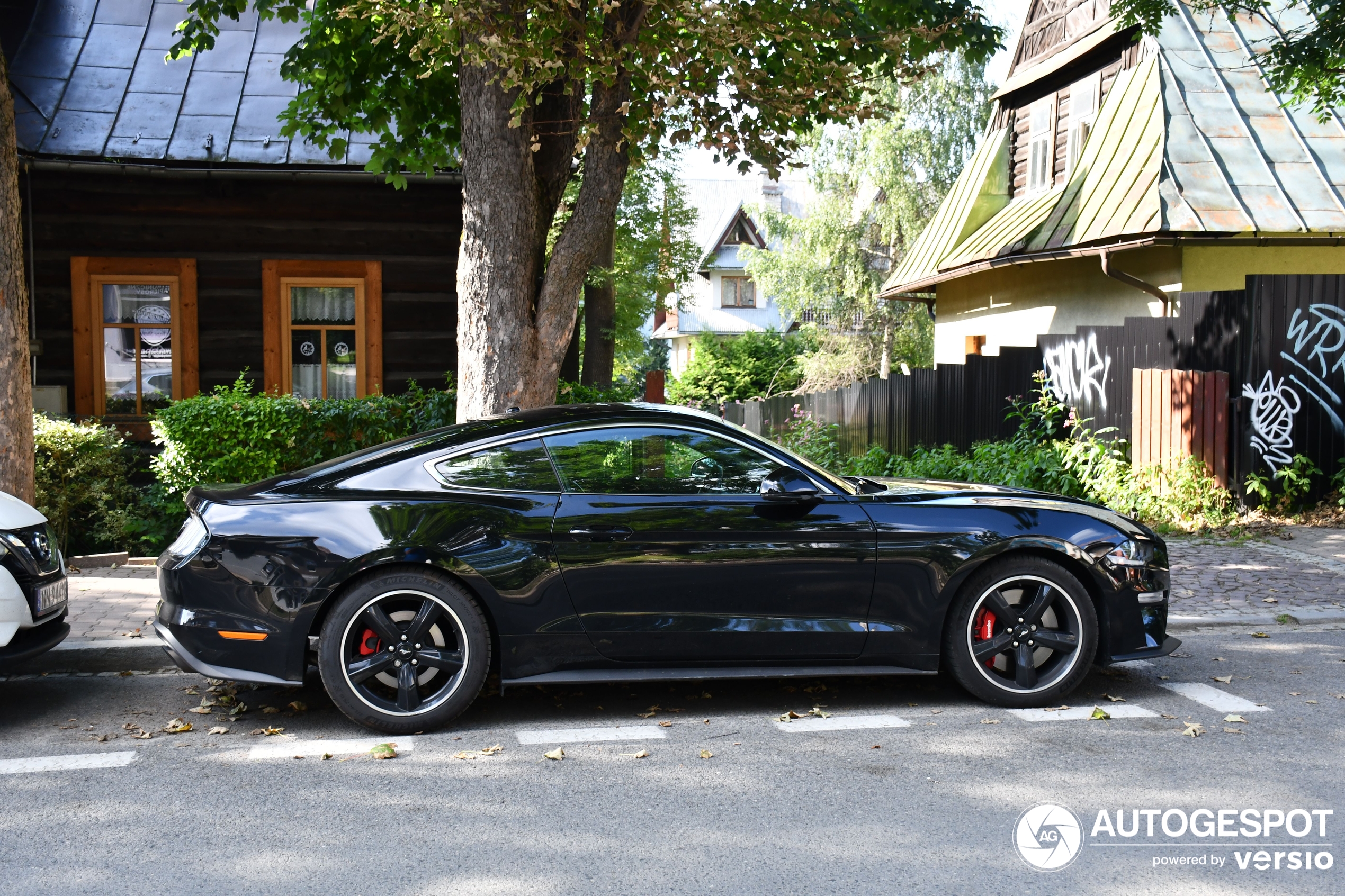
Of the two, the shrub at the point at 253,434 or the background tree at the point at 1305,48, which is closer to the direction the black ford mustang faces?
the background tree

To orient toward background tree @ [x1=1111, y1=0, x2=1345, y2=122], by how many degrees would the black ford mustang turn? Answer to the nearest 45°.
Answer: approximately 45° to its left

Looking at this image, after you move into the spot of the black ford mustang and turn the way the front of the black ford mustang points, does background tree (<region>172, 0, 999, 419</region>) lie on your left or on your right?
on your left

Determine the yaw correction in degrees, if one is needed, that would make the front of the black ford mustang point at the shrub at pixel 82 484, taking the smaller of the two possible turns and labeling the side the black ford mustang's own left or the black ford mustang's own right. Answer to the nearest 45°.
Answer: approximately 135° to the black ford mustang's own left

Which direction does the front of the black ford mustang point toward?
to the viewer's right

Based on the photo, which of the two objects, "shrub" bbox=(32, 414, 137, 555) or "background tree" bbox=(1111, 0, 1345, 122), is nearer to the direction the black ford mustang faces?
the background tree

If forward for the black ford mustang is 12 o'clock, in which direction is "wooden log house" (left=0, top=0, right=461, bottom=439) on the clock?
The wooden log house is roughly at 8 o'clock from the black ford mustang.

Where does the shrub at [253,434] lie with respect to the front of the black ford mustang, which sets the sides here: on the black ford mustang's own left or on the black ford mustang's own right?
on the black ford mustang's own left

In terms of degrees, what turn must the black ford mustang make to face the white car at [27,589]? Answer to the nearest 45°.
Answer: approximately 180°

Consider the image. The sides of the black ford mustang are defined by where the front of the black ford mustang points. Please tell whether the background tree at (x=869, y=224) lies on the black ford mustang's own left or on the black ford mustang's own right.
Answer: on the black ford mustang's own left

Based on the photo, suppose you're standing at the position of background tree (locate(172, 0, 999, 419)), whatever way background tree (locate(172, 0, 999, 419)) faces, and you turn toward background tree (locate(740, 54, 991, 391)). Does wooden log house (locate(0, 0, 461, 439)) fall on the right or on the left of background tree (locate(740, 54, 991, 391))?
left

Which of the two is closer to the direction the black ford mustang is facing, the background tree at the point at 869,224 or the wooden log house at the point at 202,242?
the background tree
